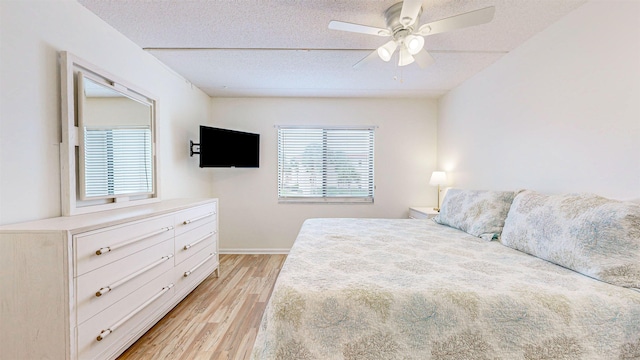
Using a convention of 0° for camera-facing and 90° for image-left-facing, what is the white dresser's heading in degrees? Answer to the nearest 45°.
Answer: approximately 315°

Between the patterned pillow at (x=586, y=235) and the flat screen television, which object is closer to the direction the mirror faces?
the patterned pillow

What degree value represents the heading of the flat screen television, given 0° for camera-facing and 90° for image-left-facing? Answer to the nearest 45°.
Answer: approximately 315°

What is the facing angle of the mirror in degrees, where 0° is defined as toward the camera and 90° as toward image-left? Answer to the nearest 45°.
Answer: approximately 315°

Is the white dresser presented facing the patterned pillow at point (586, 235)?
yes

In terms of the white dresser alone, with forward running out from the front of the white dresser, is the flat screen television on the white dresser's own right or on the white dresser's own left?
on the white dresser's own left

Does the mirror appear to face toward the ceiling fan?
yes

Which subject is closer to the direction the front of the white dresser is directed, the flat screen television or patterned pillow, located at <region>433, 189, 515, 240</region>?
the patterned pillow
